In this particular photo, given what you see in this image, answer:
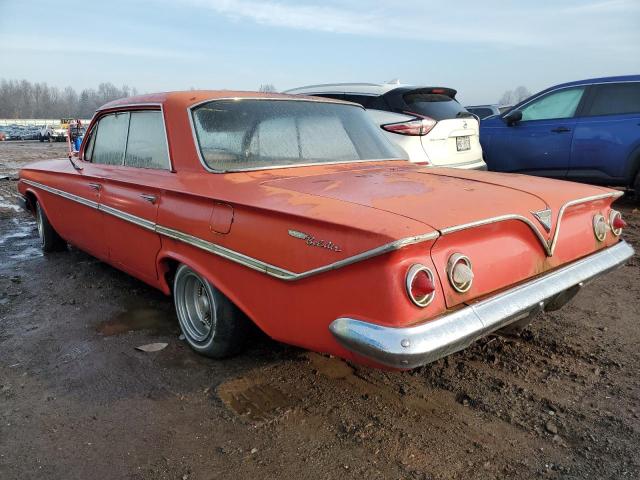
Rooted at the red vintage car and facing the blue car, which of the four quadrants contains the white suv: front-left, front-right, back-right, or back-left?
front-left

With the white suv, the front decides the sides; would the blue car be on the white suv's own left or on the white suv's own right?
on the white suv's own right

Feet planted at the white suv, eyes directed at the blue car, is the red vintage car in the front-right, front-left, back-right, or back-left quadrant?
back-right

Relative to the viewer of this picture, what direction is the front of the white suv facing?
facing away from the viewer and to the left of the viewer

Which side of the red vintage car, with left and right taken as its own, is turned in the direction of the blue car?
right

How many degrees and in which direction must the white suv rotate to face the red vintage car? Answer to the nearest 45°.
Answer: approximately 135° to its left

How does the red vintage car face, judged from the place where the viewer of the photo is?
facing away from the viewer and to the left of the viewer

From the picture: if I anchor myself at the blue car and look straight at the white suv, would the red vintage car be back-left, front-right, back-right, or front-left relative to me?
front-left

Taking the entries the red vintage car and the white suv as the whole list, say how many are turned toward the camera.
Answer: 0

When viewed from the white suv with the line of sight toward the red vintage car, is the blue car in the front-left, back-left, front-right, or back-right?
back-left

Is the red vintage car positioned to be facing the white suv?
no
